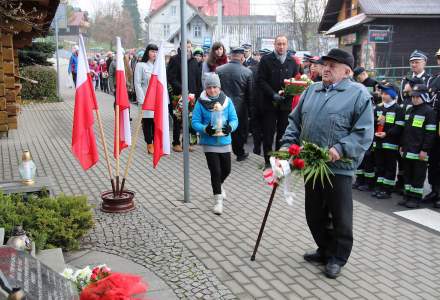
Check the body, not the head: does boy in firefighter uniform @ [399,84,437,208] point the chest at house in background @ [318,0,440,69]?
no

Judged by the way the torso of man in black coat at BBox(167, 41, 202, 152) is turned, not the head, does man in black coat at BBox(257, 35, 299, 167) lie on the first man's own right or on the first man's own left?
on the first man's own left

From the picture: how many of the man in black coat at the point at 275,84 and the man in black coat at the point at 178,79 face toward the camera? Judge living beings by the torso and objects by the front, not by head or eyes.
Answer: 2

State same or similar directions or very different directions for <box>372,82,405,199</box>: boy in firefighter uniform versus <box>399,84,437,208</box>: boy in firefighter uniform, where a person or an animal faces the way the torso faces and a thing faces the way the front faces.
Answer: same or similar directions

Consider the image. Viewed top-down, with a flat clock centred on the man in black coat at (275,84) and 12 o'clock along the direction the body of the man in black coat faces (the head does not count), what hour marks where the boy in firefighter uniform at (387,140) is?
The boy in firefighter uniform is roughly at 10 o'clock from the man in black coat.

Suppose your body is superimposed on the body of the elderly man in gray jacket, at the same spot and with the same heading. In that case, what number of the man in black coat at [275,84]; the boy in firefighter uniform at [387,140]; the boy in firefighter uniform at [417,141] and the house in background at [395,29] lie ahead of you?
0

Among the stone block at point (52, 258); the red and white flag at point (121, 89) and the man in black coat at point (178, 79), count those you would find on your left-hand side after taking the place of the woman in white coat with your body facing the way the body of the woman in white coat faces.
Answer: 1

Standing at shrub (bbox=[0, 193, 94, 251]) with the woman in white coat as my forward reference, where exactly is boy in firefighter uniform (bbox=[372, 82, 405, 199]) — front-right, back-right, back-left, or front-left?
front-right

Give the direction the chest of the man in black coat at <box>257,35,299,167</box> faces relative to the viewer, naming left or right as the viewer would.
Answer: facing the viewer

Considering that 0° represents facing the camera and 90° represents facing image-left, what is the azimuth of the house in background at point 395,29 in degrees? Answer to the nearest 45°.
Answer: approximately 45°

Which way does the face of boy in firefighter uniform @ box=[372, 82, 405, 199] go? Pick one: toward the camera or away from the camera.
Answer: toward the camera

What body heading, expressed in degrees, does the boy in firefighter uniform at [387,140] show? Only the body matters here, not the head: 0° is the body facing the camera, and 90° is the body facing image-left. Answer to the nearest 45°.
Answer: approximately 45°

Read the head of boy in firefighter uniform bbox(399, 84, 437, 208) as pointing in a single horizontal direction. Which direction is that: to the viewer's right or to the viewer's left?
to the viewer's left

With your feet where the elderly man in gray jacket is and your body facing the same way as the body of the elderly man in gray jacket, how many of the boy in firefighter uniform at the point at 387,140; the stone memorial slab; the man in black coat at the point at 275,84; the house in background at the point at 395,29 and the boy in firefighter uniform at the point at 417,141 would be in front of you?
1

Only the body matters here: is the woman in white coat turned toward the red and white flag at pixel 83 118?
no

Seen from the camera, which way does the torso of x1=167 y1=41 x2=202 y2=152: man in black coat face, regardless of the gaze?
toward the camera

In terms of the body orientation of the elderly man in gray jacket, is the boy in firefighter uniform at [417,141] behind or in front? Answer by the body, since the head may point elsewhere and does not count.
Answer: behind
